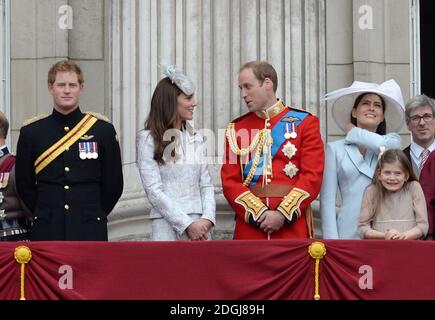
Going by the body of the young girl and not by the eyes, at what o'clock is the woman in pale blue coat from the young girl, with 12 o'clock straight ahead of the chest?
The woman in pale blue coat is roughly at 5 o'clock from the young girl.

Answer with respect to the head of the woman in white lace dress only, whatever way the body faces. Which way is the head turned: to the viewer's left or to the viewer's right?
to the viewer's right

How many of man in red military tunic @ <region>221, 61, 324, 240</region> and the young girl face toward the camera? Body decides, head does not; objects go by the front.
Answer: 2

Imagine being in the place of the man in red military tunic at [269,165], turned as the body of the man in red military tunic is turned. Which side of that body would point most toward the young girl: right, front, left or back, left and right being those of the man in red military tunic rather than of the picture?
left

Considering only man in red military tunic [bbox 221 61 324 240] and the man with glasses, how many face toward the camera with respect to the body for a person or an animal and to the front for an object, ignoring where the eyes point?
2

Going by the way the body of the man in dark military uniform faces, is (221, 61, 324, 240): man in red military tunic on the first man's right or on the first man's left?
on the first man's left
